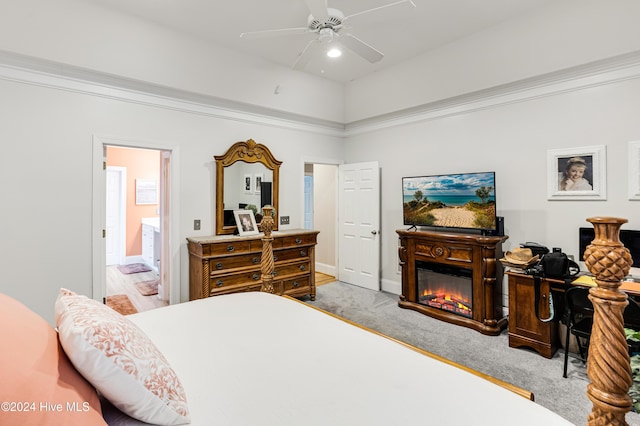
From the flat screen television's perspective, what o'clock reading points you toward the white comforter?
The white comforter is roughly at 11 o'clock from the flat screen television.

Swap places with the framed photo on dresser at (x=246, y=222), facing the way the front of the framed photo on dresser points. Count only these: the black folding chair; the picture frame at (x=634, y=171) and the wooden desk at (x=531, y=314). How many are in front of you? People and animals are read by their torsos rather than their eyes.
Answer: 3

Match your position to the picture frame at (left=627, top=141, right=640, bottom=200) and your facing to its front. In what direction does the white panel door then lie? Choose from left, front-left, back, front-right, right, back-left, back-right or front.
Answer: right

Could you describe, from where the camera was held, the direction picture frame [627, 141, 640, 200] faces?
facing the viewer

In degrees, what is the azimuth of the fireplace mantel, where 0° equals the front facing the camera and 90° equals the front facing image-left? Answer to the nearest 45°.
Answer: approximately 45°

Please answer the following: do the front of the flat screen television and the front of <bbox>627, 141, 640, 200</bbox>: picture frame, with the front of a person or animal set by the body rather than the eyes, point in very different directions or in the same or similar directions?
same or similar directions

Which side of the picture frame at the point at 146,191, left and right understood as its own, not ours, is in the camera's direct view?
front

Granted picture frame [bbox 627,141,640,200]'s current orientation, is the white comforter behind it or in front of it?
in front

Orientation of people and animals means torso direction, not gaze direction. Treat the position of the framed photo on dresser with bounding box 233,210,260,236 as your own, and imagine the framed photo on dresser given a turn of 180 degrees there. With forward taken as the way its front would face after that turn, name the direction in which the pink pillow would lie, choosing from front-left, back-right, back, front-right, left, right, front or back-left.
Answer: back-left

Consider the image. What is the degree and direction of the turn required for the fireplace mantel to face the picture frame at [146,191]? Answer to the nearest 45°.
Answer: approximately 45° to its right

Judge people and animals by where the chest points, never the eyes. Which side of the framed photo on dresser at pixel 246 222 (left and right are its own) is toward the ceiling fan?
front

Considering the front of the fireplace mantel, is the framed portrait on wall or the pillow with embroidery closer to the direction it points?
the pillow with embroidery

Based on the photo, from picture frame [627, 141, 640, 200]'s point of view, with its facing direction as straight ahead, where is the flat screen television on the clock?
The flat screen television is roughly at 3 o'clock from the picture frame.

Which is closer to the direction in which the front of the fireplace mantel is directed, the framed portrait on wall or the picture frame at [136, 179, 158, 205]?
the picture frame

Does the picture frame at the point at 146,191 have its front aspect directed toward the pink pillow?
yes
